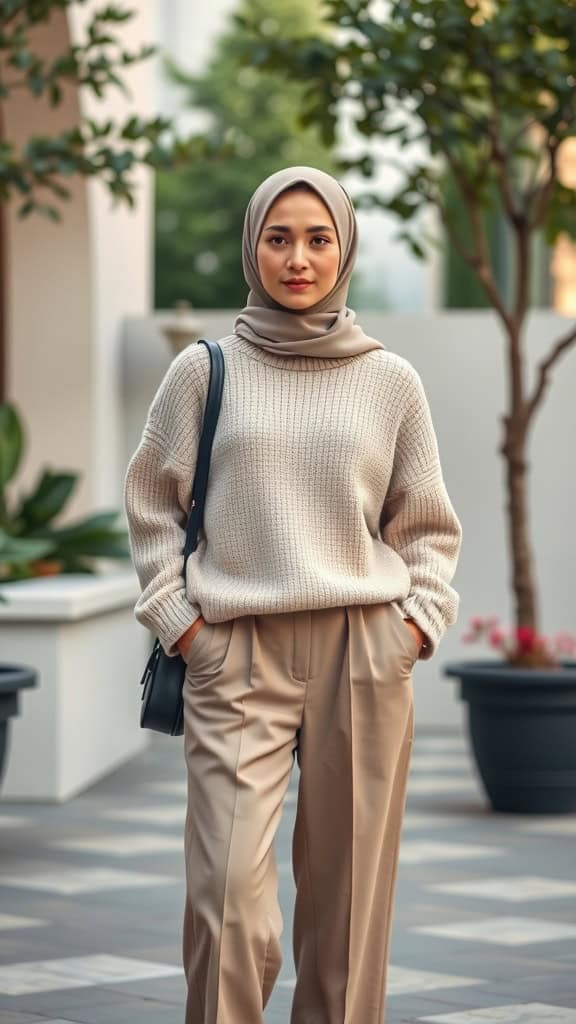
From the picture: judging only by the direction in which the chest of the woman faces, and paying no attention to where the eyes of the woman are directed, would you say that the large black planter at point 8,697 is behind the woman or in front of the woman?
behind

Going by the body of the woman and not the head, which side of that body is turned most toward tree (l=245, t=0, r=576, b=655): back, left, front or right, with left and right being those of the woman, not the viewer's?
back

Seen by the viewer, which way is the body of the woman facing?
toward the camera

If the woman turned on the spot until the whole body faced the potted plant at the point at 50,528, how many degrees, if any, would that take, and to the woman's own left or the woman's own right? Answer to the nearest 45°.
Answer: approximately 180°

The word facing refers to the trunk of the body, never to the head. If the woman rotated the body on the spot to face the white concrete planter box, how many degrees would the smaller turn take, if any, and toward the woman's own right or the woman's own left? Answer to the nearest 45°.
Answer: approximately 180°

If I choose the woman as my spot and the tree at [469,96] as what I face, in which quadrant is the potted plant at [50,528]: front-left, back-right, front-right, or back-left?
front-left

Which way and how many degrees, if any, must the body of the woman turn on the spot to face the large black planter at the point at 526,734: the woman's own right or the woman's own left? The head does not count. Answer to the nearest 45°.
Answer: approximately 180°
